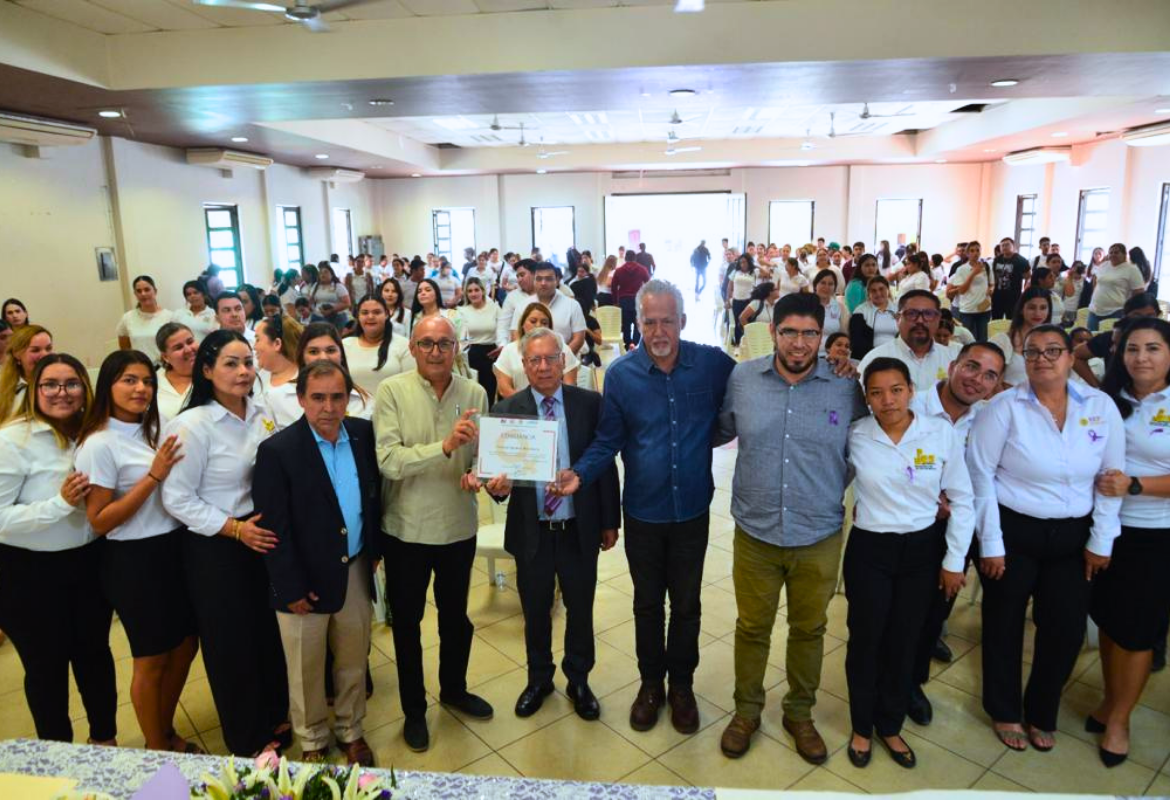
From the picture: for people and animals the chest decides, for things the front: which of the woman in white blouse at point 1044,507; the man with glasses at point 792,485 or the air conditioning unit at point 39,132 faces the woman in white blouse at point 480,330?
the air conditioning unit

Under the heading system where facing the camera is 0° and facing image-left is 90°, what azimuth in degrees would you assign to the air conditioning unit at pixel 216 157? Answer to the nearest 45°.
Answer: approximately 315°

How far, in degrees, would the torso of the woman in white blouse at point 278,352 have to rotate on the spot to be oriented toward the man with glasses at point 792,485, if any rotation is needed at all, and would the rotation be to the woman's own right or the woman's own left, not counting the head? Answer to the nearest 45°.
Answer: approximately 135° to the woman's own left

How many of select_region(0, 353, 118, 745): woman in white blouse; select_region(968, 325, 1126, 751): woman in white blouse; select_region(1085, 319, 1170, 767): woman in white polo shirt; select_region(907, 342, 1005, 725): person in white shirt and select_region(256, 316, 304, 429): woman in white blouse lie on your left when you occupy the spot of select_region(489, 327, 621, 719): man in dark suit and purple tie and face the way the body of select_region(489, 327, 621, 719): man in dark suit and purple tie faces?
3

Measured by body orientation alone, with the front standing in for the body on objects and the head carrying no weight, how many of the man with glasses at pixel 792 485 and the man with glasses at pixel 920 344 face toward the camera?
2

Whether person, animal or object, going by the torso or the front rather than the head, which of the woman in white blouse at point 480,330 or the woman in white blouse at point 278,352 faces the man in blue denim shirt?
the woman in white blouse at point 480,330

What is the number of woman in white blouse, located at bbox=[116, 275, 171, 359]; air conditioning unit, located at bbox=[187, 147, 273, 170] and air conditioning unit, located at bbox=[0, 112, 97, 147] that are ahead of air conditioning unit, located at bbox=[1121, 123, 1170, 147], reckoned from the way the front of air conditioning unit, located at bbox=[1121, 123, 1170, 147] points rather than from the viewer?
3
